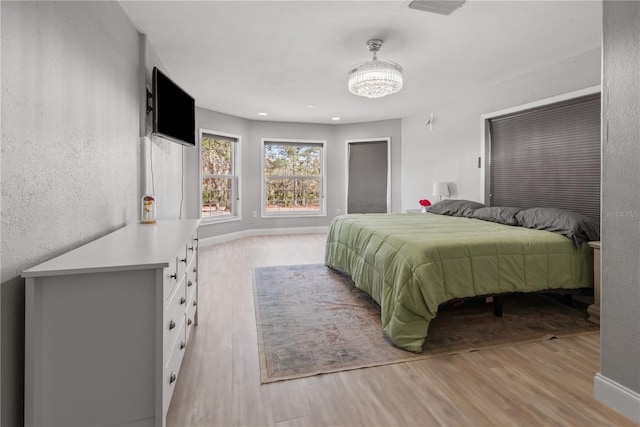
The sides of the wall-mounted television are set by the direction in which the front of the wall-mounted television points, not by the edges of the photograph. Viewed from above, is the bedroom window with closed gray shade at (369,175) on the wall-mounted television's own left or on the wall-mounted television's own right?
on the wall-mounted television's own left

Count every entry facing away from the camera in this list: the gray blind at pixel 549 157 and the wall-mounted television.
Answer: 0

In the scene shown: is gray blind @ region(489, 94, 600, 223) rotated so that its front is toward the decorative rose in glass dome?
yes

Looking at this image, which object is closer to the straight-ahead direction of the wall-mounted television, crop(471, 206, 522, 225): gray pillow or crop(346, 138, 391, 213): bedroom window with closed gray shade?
the gray pillow

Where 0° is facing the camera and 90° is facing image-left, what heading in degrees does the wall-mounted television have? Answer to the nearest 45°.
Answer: approximately 315°

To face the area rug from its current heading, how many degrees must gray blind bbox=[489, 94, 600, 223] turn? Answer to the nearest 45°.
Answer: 0° — it already faces it

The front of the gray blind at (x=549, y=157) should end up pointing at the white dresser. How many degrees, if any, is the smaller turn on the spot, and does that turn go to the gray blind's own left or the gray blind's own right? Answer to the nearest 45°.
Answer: approximately 45° to the gray blind's own left

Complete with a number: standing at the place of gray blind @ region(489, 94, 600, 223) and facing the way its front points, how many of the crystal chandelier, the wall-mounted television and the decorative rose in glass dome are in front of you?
3

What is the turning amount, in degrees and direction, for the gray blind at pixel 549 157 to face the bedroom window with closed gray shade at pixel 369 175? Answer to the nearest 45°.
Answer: approximately 90° to its right
